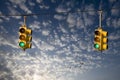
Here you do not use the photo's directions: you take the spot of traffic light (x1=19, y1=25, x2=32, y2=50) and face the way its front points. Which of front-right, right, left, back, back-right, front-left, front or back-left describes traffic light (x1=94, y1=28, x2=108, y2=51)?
back-left

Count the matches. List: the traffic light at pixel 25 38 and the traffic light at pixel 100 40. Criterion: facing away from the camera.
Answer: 0

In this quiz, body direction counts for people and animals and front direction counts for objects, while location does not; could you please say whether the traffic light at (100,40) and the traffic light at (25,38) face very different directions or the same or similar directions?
same or similar directions

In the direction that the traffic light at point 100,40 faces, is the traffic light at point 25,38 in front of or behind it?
in front

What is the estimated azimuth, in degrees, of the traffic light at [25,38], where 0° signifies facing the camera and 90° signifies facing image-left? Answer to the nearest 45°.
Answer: approximately 45°

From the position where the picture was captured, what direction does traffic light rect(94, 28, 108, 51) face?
facing the viewer and to the left of the viewer
